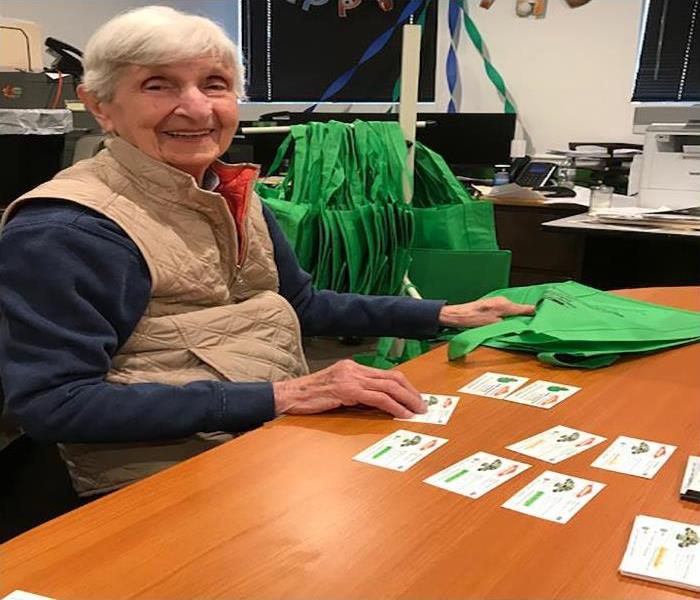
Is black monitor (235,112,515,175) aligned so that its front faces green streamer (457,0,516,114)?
no

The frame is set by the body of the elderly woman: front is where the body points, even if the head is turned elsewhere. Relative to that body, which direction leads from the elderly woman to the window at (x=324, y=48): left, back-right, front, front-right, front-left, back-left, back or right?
back-left

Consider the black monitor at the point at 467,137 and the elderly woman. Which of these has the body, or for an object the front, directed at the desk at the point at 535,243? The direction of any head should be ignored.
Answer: the black monitor

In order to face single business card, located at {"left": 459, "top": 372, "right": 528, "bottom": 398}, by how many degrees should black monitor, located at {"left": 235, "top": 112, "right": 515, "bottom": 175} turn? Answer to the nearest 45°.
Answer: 0° — it already faces it

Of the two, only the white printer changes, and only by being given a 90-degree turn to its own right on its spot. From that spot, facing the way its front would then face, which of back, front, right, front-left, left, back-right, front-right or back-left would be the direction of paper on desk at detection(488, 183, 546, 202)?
front

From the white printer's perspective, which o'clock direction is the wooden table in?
The wooden table is roughly at 12 o'clock from the white printer.

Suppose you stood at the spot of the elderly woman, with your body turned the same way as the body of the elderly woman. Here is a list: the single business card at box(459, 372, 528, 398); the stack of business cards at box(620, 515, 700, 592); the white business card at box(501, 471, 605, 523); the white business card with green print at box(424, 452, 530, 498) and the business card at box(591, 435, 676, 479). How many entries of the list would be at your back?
0

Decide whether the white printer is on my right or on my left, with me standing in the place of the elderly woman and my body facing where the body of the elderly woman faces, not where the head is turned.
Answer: on my left

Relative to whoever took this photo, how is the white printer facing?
facing the viewer

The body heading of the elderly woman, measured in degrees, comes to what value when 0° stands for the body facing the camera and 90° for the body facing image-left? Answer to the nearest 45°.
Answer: approximately 315°

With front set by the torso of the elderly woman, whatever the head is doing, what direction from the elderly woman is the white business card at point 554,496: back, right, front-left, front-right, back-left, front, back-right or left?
front

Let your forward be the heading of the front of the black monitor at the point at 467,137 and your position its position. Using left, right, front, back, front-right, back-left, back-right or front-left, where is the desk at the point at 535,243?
front

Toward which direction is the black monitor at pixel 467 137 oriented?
toward the camera

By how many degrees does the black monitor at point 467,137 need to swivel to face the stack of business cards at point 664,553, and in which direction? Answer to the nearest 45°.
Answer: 0° — it already faces it

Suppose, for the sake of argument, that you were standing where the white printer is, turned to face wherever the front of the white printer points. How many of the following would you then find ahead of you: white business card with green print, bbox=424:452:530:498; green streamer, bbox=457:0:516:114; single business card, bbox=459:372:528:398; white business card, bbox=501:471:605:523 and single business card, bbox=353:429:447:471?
4

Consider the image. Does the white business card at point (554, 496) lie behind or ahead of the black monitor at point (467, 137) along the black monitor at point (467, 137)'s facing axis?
ahead

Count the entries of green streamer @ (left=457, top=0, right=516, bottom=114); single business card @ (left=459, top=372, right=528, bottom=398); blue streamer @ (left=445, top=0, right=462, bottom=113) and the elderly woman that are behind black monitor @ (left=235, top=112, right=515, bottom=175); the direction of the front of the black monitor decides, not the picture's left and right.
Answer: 2

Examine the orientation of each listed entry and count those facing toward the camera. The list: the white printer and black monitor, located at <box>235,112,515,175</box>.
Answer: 2

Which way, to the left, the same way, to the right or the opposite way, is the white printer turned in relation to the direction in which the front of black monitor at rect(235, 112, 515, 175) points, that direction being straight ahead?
the same way
